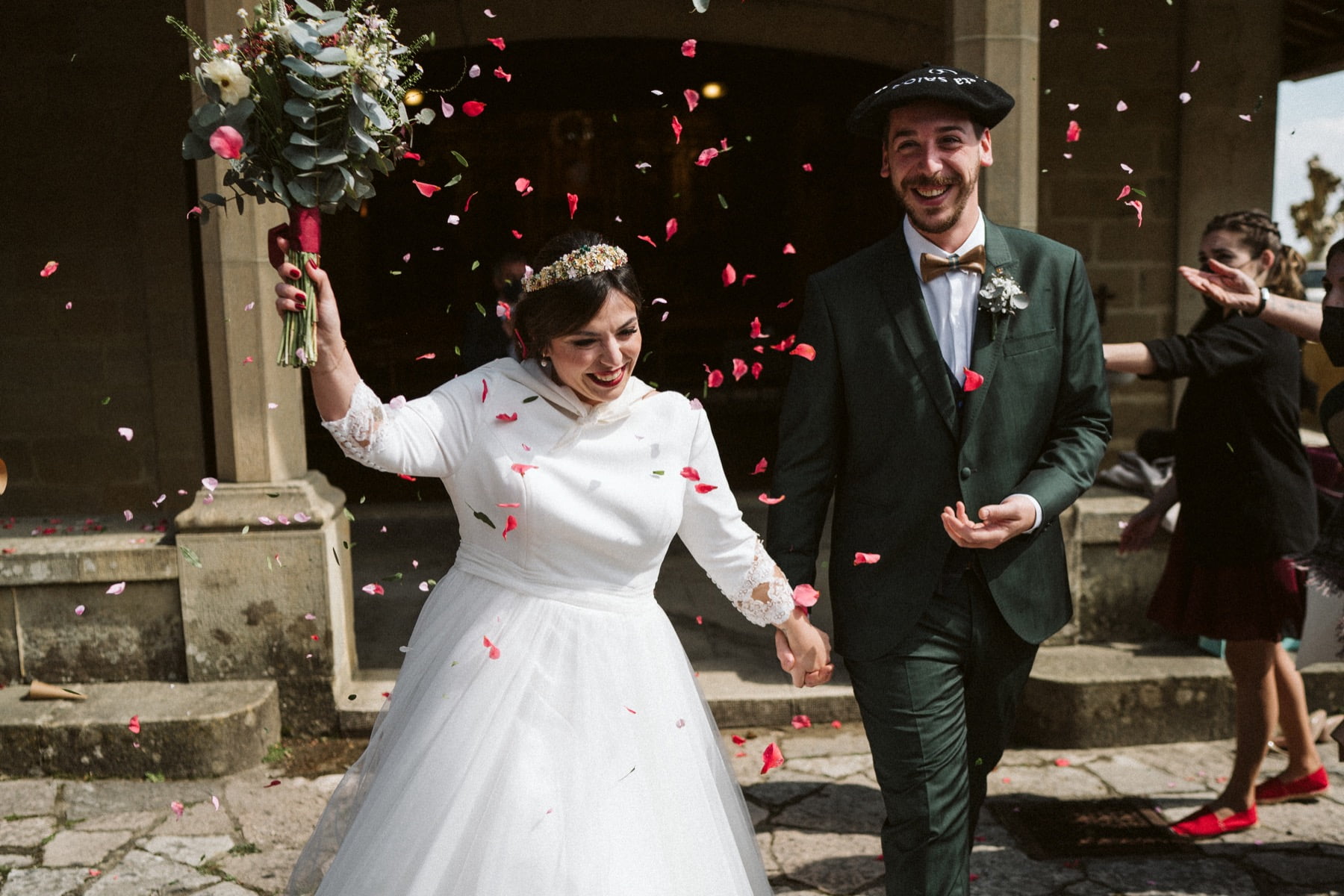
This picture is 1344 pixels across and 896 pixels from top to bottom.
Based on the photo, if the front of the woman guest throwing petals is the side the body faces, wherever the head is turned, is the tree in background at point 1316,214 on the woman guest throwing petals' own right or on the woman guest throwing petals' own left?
on the woman guest throwing petals' own right

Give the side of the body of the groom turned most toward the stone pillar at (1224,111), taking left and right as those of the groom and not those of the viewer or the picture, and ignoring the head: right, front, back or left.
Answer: back

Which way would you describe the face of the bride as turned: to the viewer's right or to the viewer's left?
to the viewer's right

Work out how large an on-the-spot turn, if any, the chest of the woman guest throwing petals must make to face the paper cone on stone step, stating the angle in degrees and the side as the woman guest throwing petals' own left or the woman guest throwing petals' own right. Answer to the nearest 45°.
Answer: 0° — they already face it

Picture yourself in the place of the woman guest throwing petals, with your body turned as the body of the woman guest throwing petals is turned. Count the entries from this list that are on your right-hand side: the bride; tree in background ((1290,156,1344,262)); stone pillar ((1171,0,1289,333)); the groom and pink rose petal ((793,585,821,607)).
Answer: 2

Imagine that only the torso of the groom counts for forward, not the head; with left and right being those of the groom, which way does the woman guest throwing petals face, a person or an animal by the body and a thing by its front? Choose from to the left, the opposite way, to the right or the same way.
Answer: to the right

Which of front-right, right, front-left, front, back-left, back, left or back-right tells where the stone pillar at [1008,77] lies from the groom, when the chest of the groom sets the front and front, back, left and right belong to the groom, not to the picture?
back

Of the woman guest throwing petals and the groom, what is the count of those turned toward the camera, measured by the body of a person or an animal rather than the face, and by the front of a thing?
1

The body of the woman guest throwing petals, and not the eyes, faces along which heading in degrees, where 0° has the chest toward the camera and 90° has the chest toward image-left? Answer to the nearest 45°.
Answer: approximately 90°

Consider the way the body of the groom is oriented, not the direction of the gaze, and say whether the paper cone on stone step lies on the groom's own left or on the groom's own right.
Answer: on the groom's own right
